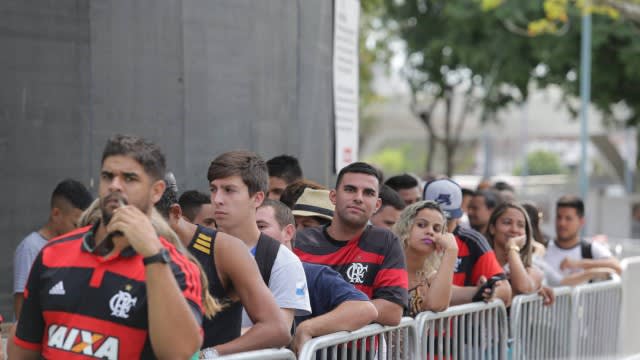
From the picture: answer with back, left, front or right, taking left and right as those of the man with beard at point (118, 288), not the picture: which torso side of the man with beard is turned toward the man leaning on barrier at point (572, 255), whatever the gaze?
back

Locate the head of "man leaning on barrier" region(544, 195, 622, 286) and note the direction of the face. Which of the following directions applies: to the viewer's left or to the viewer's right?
to the viewer's left

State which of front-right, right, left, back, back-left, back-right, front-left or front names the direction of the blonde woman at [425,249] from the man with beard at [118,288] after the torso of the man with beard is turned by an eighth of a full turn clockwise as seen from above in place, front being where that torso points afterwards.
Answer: back-right

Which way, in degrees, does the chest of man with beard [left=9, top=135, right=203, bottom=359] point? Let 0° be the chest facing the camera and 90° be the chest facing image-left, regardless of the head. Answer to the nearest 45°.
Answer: approximately 45°

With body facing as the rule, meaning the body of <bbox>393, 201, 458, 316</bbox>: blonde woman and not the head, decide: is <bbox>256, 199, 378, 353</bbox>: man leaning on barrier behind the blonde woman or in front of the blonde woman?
in front

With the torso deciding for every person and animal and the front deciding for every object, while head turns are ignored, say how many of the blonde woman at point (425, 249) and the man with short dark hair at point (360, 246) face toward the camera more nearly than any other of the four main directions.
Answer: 2

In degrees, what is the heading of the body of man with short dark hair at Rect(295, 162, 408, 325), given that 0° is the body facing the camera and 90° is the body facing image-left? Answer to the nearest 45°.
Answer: approximately 0°

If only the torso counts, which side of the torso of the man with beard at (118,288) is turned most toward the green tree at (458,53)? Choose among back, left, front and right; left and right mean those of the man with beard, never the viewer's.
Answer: back
